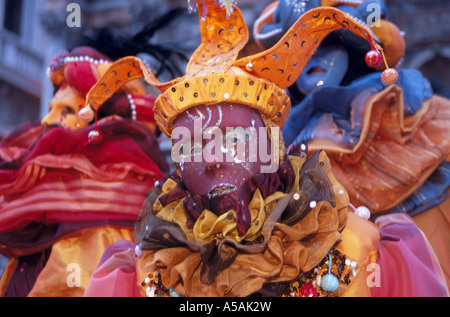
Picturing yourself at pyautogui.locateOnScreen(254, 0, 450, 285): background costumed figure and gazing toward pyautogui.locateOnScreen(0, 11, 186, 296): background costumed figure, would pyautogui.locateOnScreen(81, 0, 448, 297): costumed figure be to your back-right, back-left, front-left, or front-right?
front-left

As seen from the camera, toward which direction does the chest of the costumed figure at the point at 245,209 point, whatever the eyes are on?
toward the camera

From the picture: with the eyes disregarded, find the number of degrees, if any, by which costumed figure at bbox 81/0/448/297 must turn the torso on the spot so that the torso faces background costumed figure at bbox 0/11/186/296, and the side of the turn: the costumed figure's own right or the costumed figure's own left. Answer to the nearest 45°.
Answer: approximately 135° to the costumed figure's own right

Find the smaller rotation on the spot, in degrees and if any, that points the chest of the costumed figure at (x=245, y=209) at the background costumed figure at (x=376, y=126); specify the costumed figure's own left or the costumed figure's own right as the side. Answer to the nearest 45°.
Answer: approximately 135° to the costumed figure's own left

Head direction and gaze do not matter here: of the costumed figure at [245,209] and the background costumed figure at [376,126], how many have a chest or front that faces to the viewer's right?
0
